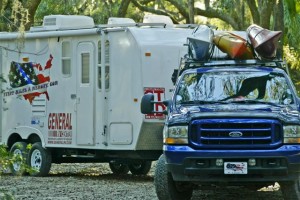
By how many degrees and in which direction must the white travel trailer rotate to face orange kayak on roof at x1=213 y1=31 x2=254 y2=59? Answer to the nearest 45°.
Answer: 0° — it already faces it

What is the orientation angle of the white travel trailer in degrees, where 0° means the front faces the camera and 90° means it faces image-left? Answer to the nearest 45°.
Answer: approximately 315°

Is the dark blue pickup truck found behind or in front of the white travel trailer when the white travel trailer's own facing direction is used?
in front

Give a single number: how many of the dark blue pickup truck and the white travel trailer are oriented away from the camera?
0

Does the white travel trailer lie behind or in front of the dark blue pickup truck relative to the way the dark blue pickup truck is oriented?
behind

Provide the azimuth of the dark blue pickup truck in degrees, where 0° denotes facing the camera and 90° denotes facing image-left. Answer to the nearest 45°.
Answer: approximately 0°
